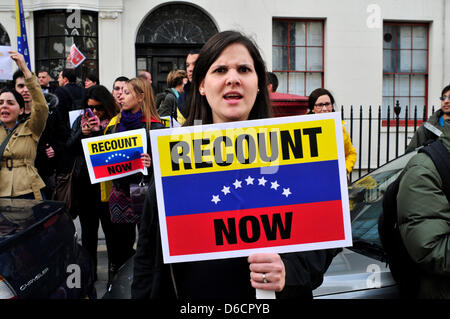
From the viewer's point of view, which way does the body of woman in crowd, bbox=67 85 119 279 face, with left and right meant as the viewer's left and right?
facing the viewer and to the left of the viewer

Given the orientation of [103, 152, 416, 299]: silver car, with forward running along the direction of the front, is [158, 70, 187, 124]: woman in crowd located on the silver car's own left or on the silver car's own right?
on the silver car's own right

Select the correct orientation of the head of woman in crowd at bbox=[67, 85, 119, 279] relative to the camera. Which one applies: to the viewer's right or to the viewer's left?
to the viewer's left

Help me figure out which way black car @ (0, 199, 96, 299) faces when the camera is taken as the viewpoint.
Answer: facing away from the viewer and to the left of the viewer

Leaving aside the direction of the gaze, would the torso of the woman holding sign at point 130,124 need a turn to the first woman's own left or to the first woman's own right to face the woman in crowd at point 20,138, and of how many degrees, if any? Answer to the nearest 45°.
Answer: approximately 45° to the first woman's own right

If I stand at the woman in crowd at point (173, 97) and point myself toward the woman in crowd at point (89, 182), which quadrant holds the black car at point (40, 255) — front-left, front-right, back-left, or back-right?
front-left

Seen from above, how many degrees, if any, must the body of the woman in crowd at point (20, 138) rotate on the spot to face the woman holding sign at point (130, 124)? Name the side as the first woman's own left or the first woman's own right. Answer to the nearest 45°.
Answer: approximately 135° to the first woman's own left

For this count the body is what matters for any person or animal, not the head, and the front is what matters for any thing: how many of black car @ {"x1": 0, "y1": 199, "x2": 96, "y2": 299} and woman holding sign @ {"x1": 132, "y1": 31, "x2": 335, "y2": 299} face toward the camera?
1

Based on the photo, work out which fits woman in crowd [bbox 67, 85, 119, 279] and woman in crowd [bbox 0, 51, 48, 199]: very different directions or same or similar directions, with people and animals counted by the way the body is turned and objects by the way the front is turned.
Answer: same or similar directions

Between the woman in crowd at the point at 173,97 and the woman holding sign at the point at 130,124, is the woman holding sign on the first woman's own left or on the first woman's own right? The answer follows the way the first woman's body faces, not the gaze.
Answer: on the first woman's own right

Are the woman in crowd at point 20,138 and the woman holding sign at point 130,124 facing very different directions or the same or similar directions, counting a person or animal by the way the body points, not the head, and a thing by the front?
same or similar directions

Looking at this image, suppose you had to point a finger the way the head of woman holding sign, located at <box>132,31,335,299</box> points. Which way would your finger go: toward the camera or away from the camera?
toward the camera

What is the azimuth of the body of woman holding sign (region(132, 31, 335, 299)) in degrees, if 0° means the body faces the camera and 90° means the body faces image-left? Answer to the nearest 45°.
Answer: approximately 0°
